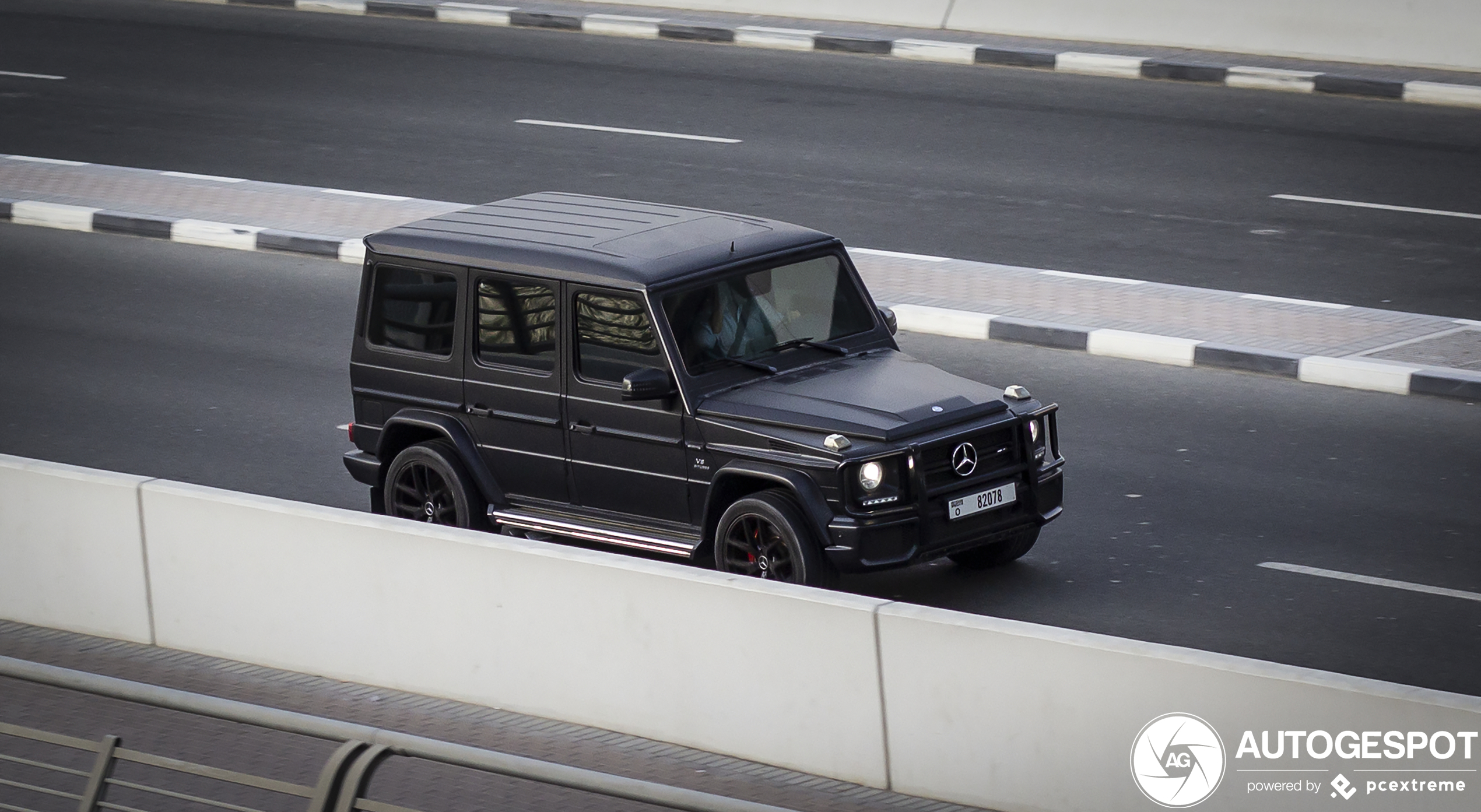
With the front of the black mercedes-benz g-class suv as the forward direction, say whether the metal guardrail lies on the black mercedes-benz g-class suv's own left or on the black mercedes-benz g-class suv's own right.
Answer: on the black mercedes-benz g-class suv's own right

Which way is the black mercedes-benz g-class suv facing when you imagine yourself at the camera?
facing the viewer and to the right of the viewer

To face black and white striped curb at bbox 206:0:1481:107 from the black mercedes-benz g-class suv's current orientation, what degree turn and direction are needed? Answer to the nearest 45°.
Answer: approximately 135° to its left

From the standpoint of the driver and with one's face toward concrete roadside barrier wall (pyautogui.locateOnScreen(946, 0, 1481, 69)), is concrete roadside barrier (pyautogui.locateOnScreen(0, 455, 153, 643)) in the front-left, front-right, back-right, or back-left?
back-left

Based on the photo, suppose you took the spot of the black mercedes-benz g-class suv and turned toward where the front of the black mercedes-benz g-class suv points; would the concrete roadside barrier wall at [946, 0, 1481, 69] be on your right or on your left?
on your left

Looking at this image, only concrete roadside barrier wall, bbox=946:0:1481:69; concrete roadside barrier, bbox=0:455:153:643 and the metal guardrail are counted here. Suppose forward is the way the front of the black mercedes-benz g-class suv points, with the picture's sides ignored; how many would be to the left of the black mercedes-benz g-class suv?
1

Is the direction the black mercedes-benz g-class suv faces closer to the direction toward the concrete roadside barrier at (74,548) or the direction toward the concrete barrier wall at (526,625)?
the concrete barrier wall

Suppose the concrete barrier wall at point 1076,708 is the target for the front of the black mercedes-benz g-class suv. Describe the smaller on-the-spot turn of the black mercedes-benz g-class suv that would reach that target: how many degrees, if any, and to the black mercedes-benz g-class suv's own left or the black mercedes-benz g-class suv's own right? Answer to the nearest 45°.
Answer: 0° — it already faces it

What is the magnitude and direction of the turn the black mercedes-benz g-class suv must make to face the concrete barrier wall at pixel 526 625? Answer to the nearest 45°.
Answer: approximately 90° to its right

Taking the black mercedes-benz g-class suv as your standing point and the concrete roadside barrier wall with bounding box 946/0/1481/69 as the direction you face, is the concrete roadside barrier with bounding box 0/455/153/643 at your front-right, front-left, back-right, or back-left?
back-left
